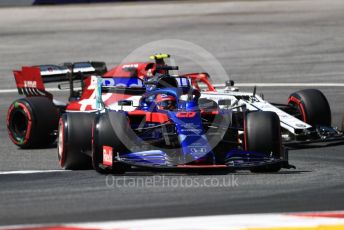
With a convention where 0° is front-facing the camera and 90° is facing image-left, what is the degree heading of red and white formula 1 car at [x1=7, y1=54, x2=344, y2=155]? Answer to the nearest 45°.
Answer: approximately 315°
